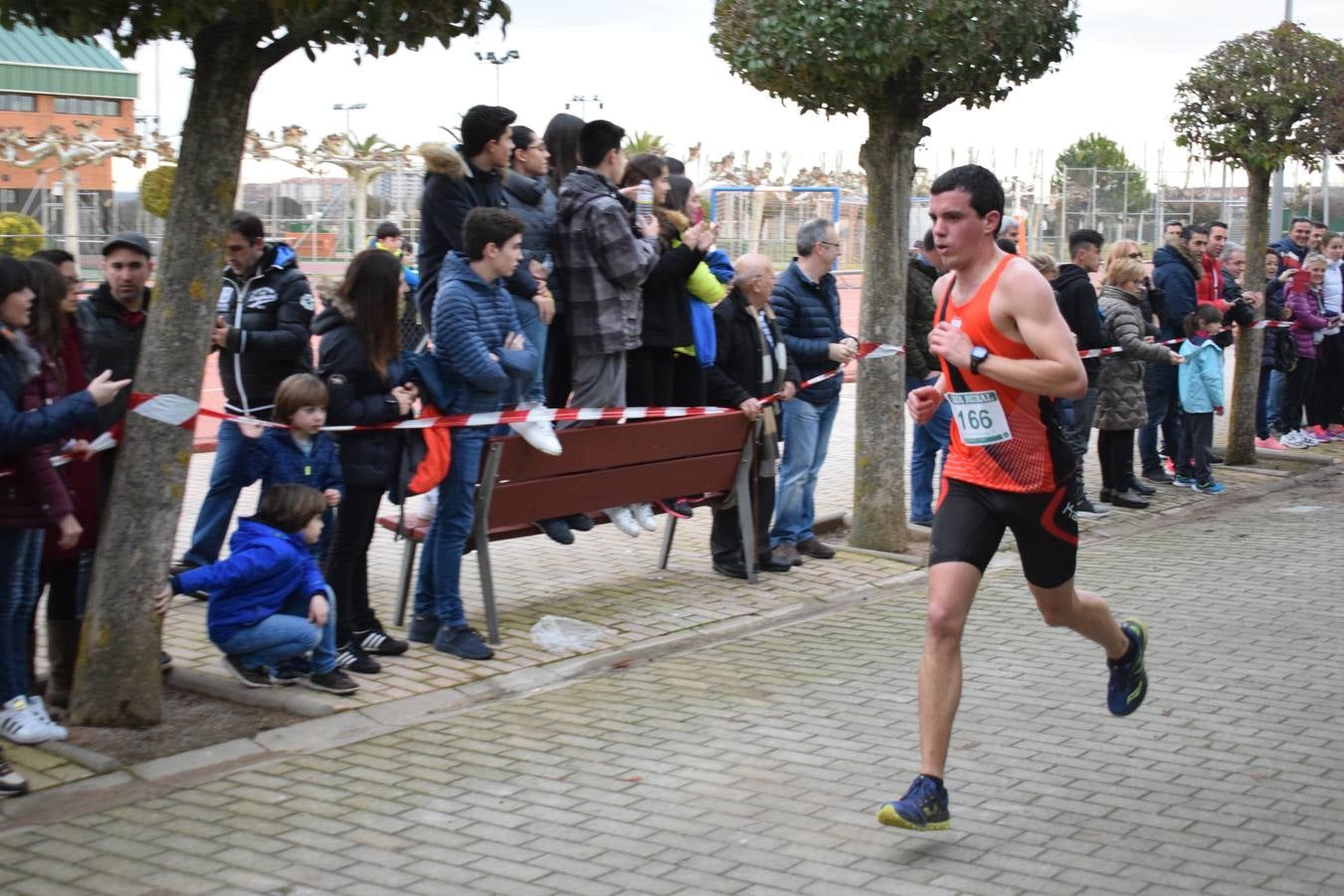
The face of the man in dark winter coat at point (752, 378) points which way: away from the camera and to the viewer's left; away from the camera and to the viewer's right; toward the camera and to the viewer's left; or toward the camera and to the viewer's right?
toward the camera and to the viewer's right

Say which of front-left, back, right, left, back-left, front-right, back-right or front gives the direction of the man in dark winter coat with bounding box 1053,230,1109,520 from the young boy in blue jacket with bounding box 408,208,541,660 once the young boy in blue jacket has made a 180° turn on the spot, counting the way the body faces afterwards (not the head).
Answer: back-right

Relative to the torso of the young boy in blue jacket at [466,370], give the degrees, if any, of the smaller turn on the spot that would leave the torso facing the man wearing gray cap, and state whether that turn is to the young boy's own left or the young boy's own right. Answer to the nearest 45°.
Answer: approximately 180°

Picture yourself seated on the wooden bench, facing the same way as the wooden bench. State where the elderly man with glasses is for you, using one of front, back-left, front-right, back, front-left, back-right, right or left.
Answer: right

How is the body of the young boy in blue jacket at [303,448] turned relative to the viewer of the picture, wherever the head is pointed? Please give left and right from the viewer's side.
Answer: facing the viewer and to the right of the viewer

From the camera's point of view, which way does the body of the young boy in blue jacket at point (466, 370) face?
to the viewer's right

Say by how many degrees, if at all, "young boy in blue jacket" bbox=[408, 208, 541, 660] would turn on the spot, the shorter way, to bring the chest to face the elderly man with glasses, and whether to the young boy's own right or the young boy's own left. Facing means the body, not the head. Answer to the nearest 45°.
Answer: approximately 45° to the young boy's own left

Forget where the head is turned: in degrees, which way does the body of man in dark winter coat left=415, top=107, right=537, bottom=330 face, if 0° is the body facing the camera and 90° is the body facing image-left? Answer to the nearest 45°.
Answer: approximately 270°

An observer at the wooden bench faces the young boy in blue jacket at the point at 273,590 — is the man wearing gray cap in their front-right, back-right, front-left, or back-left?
front-right

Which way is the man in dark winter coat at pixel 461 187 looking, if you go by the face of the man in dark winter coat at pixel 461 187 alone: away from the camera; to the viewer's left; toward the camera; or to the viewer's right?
to the viewer's right

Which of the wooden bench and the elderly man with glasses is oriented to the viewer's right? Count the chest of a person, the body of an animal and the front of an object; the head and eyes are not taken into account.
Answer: the elderly man with glasses

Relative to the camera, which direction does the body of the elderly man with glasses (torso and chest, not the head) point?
to the viewer's right

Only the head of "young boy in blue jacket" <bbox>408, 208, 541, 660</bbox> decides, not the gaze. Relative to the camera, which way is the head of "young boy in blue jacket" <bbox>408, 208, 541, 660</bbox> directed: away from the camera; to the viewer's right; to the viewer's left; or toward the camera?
to the viewer's right

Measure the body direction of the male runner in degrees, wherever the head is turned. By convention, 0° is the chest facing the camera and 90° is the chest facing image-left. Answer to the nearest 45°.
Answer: approximately 45°
